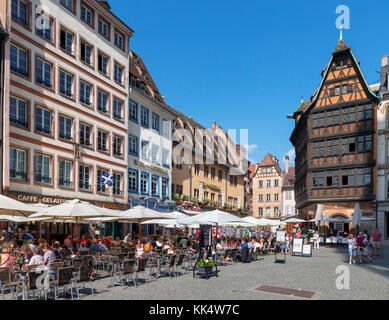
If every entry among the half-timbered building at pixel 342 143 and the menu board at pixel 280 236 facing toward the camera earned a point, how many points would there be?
2

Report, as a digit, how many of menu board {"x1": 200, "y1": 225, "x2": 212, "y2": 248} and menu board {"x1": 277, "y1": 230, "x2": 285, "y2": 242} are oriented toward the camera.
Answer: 2

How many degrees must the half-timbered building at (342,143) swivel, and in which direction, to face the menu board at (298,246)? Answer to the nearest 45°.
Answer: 0° — it already faces it

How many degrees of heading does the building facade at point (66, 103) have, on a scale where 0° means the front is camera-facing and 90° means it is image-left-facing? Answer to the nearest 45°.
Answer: approximately 315°

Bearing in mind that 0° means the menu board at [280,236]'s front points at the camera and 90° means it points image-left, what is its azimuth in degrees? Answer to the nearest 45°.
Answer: approximately 0°

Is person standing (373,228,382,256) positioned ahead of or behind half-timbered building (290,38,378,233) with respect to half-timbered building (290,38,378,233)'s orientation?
ahead

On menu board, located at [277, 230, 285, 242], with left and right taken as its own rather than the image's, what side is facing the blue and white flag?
right

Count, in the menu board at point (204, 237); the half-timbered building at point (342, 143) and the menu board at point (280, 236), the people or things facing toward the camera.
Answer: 3

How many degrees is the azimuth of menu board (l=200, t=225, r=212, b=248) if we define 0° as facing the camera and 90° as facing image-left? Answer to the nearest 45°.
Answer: approximately 0°
